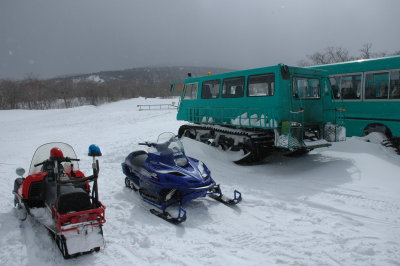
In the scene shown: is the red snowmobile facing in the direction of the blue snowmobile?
no

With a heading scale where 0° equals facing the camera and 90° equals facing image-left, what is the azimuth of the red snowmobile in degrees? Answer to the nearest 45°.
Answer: approximately 135°

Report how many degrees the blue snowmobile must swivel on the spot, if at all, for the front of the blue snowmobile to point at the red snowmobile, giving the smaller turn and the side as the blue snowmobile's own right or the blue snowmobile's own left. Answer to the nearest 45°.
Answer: approximately 90° to the blue snowmobile's own right

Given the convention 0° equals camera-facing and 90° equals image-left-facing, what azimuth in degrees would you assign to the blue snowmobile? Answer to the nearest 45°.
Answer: approximately 315°
